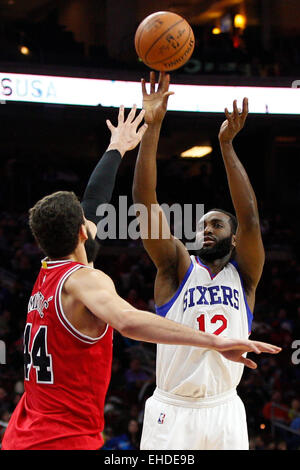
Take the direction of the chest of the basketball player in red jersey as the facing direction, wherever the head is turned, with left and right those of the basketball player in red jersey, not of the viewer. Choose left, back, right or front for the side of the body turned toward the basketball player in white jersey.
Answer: front

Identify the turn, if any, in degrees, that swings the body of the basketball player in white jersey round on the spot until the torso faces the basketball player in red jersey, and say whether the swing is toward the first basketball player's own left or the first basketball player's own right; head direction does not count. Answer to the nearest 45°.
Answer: approximately 45° to the first basketball player's own right

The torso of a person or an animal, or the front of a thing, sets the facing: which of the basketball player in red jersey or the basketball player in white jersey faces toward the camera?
the basketball player in white jersey

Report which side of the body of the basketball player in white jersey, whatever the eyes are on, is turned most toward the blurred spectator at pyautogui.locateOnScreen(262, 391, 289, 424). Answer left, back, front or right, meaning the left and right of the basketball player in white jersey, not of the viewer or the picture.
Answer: back

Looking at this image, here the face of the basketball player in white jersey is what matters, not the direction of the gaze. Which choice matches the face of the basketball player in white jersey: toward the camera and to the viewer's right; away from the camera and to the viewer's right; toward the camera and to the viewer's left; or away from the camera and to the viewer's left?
toward the camera and to the viewer's left

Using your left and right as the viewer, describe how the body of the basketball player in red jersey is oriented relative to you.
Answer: facing away from the viewer and to the right of the viewer

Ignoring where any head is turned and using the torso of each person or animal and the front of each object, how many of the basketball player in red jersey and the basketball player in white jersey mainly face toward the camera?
1

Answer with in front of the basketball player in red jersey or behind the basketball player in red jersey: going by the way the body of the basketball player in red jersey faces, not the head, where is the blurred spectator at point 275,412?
in front

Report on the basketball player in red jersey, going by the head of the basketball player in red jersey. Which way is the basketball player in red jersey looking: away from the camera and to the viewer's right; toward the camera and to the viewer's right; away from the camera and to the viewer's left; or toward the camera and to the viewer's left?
away from the camera and to the viewer's right

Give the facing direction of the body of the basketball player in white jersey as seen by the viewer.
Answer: toward the camera
